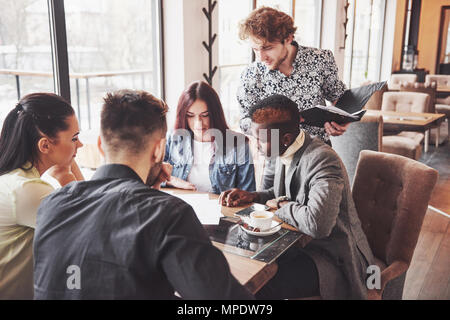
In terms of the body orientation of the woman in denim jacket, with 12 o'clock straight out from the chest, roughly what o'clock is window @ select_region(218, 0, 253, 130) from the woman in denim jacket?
The window is roughly at 6 o'clock from the woman in denim jacket.

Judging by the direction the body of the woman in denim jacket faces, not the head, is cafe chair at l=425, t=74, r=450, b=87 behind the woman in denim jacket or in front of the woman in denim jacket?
behind

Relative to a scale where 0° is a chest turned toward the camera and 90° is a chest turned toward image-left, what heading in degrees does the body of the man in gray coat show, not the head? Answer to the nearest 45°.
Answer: approximately 90°

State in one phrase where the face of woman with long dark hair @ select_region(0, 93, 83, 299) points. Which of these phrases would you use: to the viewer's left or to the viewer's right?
to the viewer's right

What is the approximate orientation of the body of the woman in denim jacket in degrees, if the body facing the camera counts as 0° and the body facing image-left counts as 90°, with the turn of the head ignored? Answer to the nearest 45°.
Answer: approximately 0°

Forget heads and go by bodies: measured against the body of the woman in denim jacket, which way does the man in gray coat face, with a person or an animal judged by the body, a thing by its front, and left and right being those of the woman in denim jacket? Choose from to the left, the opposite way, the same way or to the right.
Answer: to the right

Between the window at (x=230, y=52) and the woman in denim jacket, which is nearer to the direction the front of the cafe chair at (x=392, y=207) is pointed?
the woman in denim jacket

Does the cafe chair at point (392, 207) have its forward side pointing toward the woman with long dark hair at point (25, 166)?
yes

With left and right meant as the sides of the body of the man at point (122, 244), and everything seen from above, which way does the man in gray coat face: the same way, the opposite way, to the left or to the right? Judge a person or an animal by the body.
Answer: to the left

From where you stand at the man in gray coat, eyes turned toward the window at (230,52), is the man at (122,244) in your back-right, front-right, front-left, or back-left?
back-left

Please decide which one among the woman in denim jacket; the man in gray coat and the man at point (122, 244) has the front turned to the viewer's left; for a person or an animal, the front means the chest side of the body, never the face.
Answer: the man in gray coat

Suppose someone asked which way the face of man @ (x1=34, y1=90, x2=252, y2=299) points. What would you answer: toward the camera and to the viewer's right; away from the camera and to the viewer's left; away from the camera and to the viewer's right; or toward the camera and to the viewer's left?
away from the camera and to the viewer's right

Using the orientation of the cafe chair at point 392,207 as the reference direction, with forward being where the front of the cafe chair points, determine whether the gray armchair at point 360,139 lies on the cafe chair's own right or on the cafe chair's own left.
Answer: on the cafe chair's own right

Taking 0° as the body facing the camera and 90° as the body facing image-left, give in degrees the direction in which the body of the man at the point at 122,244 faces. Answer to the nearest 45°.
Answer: approximately 225°

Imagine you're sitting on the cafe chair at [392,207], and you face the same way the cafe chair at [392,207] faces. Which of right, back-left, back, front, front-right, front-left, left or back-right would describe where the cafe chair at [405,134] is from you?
back-right
